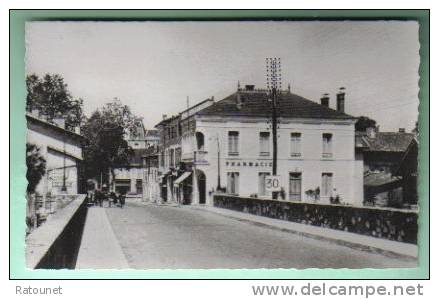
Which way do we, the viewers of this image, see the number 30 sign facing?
facing the viewer
